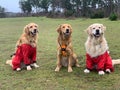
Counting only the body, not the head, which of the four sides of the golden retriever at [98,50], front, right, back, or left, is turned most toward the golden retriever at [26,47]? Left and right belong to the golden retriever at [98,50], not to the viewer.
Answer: right

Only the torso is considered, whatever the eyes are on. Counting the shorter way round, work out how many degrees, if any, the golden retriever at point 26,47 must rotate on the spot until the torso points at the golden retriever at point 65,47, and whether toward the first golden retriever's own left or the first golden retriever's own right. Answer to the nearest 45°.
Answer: approximately 45° to the first golden retriever's own left

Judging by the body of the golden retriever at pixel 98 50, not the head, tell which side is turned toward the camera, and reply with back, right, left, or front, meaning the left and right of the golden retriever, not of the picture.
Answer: front

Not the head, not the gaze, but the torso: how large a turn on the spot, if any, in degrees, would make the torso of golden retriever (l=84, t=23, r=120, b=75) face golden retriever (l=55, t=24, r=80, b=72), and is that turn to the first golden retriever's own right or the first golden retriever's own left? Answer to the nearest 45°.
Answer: approximately 90° to the first golden retriever's own right

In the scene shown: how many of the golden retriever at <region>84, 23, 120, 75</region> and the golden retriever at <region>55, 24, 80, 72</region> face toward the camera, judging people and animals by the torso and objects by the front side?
2

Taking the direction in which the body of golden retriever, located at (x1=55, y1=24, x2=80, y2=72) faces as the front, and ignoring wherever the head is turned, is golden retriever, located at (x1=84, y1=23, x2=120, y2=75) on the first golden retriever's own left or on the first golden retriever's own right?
on the first golden retriever's own left

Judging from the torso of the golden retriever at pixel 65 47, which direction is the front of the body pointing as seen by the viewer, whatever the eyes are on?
toward the camera

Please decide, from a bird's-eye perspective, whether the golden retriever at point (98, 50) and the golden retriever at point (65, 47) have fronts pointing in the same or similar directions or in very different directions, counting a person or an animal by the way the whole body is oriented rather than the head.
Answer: same or similar directions
